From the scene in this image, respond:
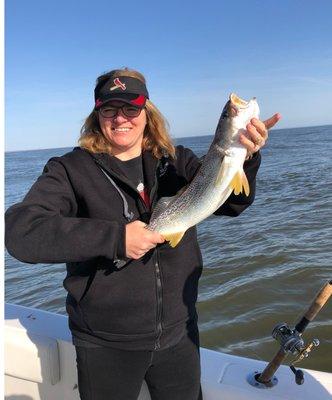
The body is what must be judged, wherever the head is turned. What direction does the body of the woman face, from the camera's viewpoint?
toward the camera

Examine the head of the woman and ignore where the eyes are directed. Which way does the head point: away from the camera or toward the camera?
toward the camera

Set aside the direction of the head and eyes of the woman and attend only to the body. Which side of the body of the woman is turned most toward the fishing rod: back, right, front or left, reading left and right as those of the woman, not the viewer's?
left
